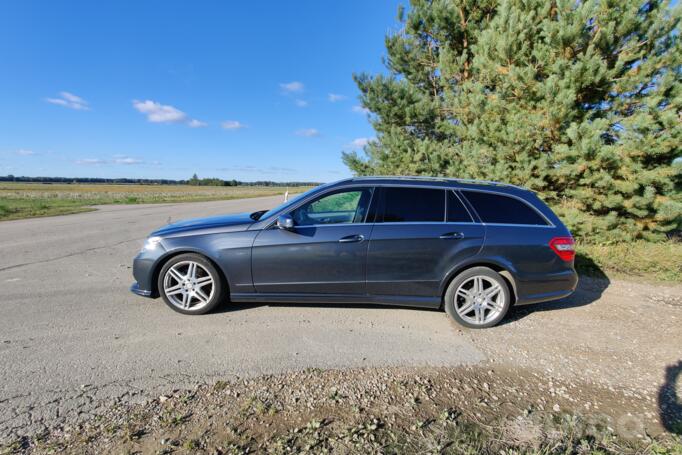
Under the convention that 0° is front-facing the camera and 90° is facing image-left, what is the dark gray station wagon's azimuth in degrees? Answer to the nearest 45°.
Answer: approximately 90°

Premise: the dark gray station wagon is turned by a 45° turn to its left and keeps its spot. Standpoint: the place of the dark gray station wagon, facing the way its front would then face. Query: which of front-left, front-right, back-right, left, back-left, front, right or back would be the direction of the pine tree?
back
